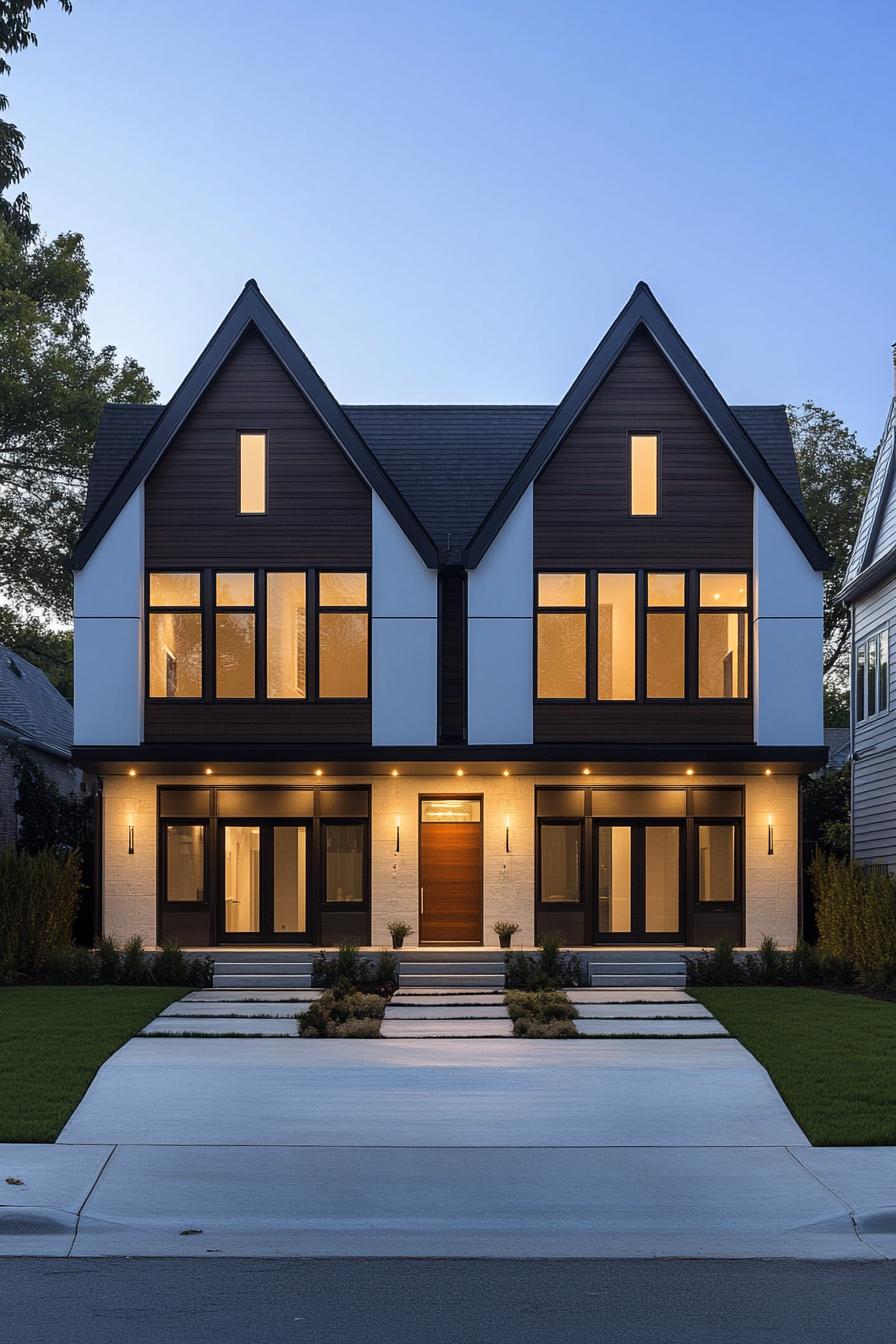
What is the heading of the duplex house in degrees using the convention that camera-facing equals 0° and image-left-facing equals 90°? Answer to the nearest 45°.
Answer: approximately 0°
